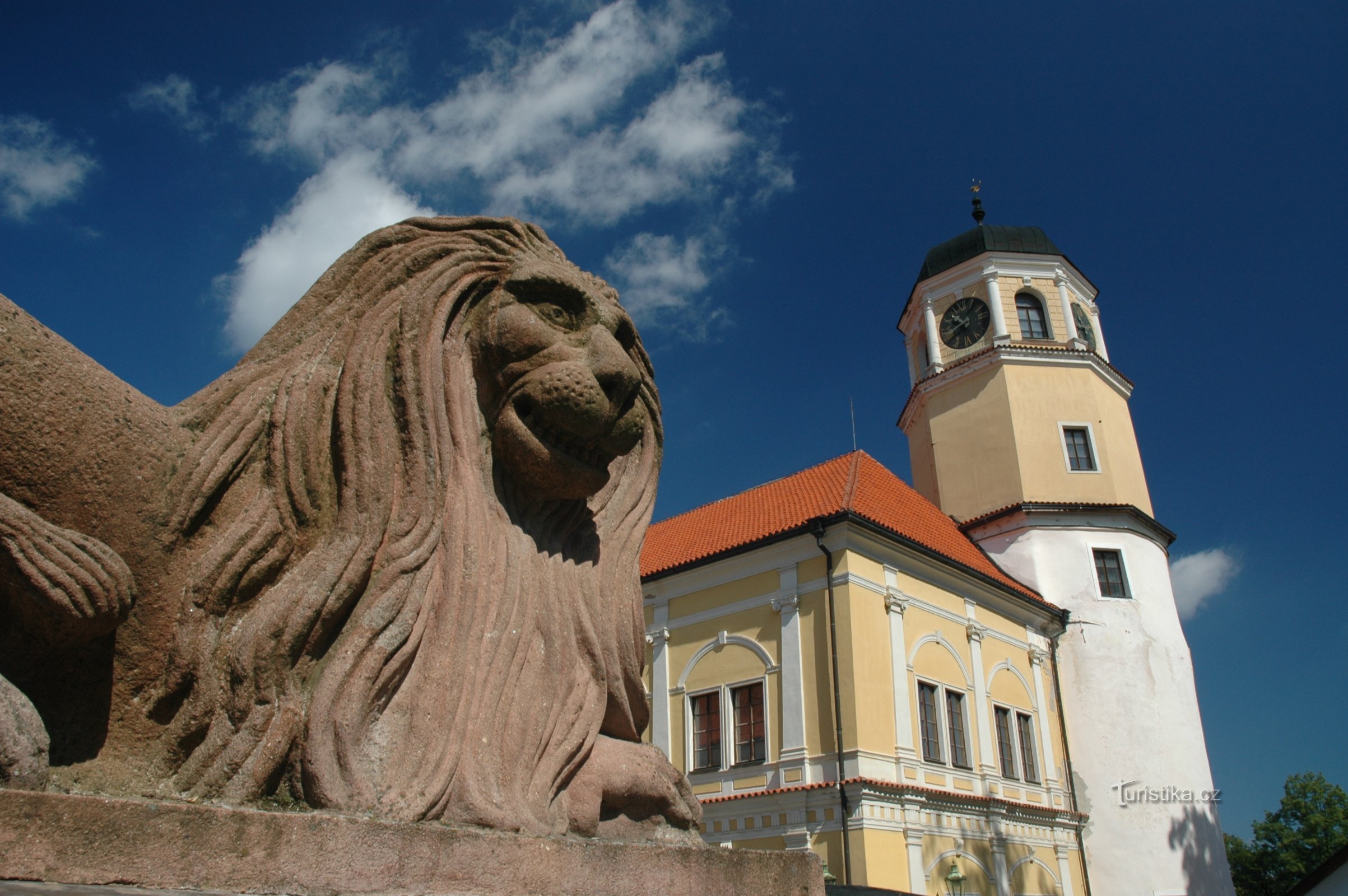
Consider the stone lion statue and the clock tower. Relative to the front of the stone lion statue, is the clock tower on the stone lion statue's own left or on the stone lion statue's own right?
on the stone lion statue's own left

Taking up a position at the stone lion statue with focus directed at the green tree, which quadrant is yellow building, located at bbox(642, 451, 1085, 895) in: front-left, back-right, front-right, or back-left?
front-left

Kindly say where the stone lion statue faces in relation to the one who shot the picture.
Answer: facing the viewer and to the right of the viewer

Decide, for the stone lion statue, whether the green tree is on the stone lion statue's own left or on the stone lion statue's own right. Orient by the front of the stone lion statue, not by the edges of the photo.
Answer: on the stone lion statue's own left

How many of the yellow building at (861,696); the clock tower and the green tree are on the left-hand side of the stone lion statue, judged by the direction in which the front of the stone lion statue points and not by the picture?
3

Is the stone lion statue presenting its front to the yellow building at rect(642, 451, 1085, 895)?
no
